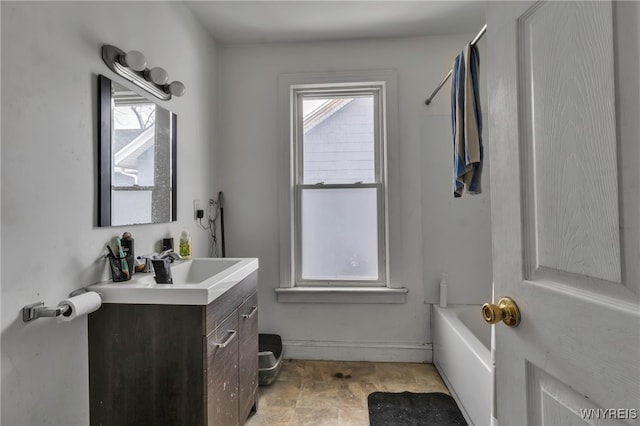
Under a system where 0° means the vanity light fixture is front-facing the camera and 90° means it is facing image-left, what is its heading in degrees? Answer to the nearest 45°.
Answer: approximately 315°

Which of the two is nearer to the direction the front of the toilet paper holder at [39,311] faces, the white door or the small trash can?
the white door

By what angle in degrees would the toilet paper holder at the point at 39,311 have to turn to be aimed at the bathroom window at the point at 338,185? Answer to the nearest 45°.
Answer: approximately 45° to its left

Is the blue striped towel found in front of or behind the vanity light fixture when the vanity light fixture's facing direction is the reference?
in front

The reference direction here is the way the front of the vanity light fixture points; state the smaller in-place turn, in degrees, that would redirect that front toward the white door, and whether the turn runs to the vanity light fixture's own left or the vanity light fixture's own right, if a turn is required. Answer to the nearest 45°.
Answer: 0° — it already faces it

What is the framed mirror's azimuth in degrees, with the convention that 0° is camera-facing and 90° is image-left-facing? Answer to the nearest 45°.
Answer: approximately 315°

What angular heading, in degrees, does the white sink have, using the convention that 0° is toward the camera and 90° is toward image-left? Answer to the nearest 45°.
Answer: approximately 315°
